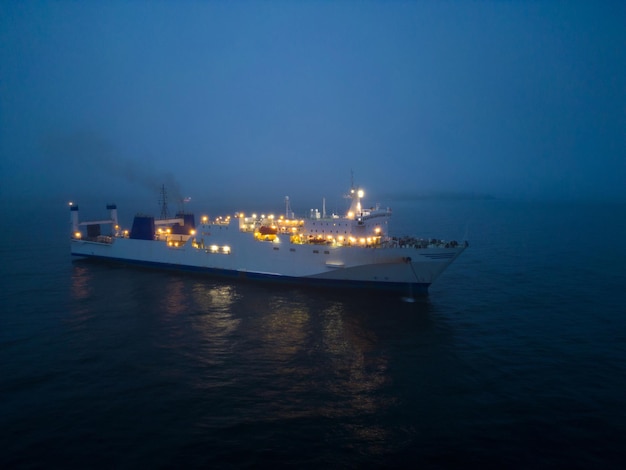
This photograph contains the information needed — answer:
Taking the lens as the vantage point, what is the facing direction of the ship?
facing the viewer and to the right of the viewer
